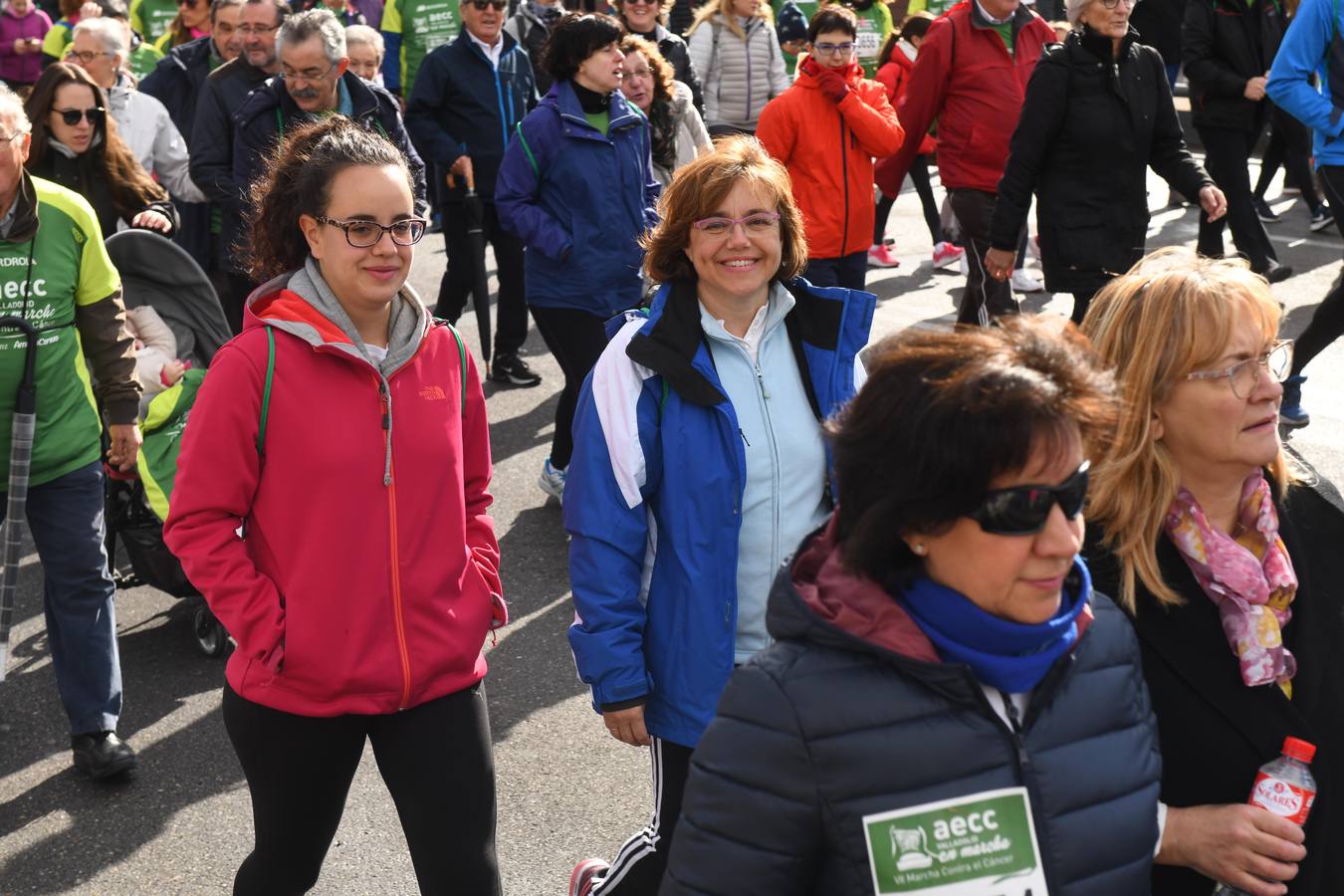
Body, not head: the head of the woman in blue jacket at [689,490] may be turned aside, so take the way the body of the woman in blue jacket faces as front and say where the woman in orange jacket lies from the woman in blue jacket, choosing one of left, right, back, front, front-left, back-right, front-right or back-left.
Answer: back-left

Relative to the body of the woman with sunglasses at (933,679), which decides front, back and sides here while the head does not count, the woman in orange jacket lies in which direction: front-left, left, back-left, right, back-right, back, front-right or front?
back-left

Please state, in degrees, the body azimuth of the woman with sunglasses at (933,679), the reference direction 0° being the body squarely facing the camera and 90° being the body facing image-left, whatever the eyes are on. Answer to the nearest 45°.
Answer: approximately 315°

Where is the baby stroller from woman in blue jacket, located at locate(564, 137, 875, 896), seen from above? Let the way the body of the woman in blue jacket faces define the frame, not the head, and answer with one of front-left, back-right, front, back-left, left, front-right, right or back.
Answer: back

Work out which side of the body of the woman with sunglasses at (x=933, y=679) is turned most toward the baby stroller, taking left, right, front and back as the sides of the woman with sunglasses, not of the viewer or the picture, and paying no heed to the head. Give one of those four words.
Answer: back

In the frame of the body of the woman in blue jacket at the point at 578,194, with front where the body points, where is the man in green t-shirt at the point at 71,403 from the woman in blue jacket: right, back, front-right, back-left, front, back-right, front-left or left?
right

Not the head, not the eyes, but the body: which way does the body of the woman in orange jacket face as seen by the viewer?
toward the camera

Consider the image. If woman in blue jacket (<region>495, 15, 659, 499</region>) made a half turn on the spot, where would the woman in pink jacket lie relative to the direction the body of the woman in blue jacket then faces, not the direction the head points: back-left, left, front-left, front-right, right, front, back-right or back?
back-left

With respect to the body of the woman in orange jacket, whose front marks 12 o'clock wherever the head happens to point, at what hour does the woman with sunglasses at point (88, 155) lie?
The woman with sunglasses is roughly at 2 o'clock from the woman in orange jacket.

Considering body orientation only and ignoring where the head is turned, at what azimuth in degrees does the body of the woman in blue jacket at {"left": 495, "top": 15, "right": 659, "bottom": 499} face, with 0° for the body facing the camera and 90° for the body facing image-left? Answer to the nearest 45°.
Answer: approximately 315°

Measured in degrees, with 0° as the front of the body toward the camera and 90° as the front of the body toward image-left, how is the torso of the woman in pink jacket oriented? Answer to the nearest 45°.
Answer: approximately 315°

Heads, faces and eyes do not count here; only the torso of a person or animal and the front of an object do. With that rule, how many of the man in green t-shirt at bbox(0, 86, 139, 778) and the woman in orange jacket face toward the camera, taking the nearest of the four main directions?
2

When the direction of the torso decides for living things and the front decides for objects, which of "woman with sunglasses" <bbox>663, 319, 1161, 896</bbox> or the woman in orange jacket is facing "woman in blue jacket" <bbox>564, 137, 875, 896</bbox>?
the woman in orange jacket

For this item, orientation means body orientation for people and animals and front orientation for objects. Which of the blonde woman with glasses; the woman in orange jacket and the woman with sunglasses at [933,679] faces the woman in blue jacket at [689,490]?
the woman in orange jacket
